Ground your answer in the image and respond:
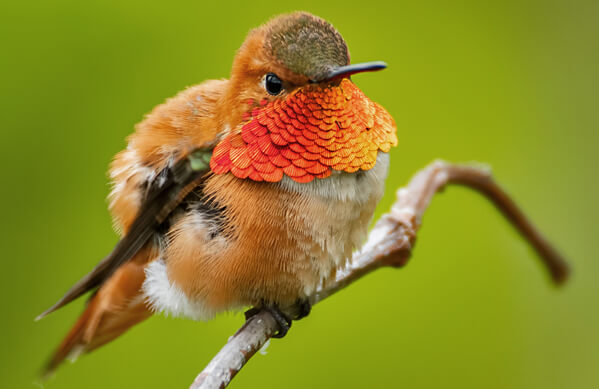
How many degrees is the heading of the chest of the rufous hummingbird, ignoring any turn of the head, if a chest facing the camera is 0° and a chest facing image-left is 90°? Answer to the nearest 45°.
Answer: approximately 315°
